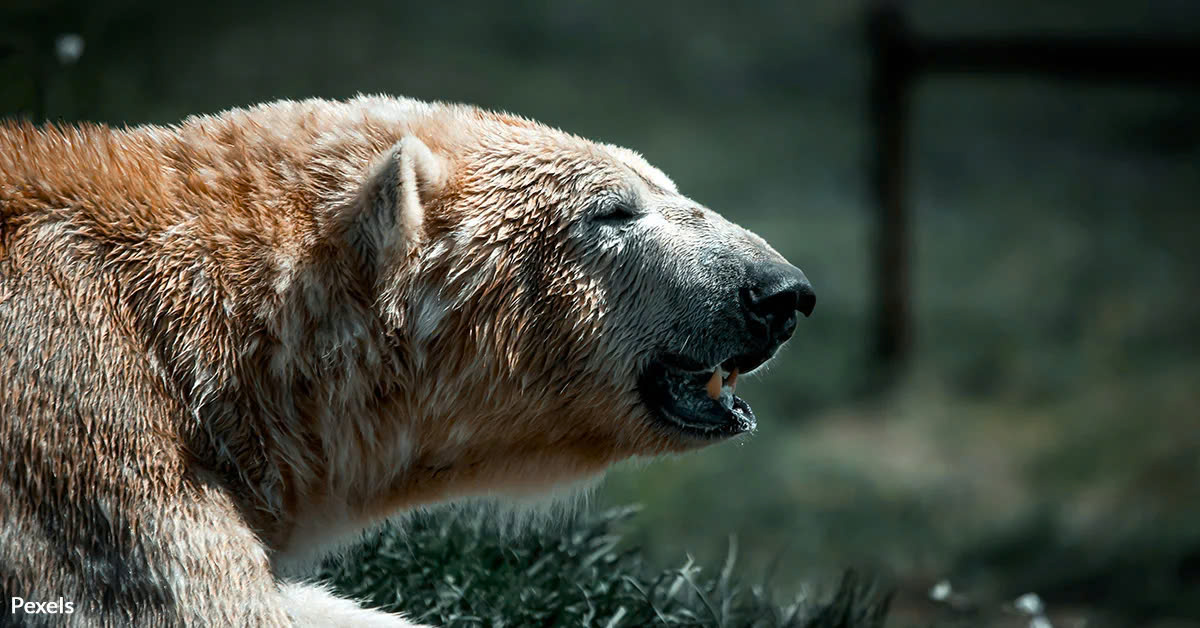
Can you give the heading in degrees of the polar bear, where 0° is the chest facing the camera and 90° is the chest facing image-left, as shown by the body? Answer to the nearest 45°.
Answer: approximately 270°
